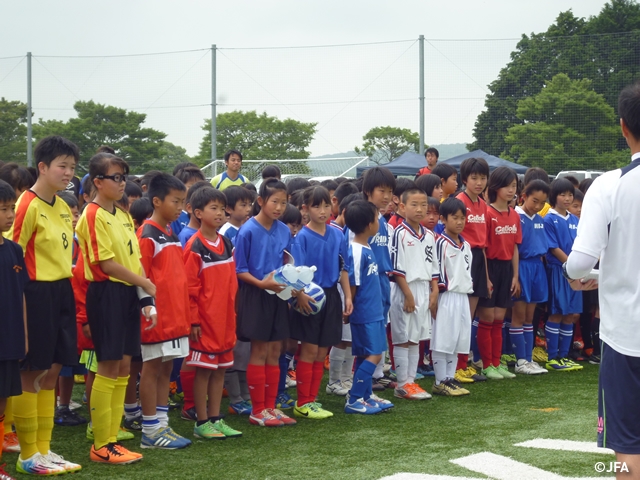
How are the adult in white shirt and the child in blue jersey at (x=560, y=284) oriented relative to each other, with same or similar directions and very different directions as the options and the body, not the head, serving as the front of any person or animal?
very different directions

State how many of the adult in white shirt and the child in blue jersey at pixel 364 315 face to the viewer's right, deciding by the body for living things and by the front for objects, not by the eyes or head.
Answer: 1

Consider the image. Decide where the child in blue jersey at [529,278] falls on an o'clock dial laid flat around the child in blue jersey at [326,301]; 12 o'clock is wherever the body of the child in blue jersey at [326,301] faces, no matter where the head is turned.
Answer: the child in blue jersey at [529,278] is roughly at 9 o'clock from the child in blue jersey at [326,301].

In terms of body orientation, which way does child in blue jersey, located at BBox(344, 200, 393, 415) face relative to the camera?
to the viewer's right

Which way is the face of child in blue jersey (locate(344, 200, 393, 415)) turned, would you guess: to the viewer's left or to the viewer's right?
to the viewer's right

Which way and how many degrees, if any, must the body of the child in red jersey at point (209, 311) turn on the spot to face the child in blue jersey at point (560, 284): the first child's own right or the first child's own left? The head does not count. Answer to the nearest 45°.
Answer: approximately 90° to the first child's own left

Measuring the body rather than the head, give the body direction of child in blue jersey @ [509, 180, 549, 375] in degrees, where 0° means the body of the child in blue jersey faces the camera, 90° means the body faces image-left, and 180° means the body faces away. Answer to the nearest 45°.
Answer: approximately 315°

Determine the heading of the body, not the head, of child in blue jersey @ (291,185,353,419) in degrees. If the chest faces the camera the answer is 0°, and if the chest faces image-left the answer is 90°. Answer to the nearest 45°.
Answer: approximately 315°
